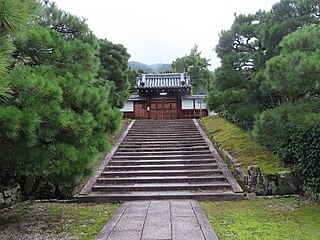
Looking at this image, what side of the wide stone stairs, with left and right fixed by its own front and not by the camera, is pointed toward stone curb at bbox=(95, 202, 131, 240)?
front

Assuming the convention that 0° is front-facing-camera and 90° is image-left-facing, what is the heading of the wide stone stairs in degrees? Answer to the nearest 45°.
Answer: approximately 0°

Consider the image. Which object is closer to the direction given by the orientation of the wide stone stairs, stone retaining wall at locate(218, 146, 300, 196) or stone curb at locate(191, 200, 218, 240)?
the stone curb

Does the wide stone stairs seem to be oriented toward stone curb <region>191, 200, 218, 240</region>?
yes

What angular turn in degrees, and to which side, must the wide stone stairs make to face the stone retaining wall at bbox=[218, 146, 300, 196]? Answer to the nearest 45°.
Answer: approximately 45° to its left

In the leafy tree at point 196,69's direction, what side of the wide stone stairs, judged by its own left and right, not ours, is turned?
back

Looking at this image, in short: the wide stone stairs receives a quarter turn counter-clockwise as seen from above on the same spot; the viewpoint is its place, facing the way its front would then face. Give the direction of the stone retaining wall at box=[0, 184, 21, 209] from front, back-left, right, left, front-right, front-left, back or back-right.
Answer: back-right
